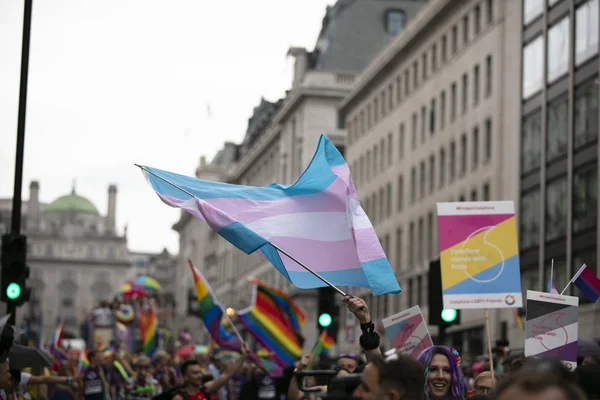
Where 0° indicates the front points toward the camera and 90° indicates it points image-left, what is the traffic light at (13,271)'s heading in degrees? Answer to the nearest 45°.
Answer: approximately 0°

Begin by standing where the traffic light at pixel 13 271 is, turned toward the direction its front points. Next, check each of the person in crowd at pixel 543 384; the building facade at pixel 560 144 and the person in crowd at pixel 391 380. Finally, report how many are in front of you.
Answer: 2

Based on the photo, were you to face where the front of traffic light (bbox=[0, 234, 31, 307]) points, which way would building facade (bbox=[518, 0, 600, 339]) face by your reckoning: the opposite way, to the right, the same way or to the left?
to the right

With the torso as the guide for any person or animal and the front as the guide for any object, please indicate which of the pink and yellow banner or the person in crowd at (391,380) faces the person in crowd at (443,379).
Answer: the pink and yellow banner

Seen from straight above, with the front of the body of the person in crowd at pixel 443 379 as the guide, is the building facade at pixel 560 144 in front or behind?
behind

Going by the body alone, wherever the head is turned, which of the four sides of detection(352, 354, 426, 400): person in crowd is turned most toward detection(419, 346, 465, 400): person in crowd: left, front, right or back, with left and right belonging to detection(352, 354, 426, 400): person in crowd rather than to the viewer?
right

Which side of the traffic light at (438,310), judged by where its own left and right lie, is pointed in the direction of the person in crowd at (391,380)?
front

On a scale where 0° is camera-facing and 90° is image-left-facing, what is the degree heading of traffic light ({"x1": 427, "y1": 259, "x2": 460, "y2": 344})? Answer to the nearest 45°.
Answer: approximately 0°
